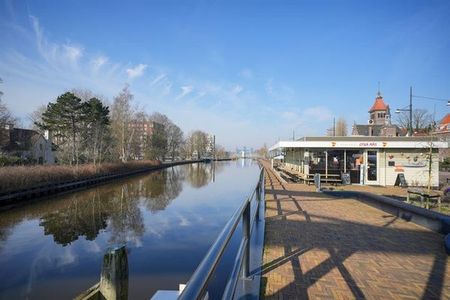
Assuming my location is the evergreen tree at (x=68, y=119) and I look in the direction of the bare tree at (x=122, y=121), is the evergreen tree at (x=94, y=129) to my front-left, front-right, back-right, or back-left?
front-right

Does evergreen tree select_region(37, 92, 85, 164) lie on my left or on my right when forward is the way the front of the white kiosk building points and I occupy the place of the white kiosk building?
on my right

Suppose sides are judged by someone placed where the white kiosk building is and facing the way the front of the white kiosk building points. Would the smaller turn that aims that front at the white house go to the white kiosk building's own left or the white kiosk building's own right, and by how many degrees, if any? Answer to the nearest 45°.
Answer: approximately 90° to the white kiosk building's own right

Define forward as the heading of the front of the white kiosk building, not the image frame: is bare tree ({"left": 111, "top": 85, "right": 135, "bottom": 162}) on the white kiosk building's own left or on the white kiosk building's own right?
on the white kiosk building's own right

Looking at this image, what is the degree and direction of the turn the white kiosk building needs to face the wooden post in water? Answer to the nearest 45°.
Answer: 0° — it already faces it

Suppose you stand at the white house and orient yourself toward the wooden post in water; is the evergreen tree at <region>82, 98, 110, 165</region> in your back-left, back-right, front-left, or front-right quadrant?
front-left

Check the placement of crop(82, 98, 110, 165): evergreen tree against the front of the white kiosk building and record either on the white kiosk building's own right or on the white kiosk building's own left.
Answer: on the white kiosk building's own right
